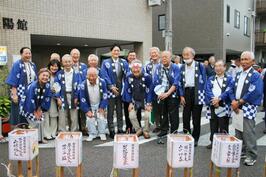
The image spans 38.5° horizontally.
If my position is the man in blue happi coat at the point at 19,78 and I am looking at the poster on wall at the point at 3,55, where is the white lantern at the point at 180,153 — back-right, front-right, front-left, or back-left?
back-right

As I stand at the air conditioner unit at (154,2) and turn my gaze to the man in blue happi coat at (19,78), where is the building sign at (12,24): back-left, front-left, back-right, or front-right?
front-right

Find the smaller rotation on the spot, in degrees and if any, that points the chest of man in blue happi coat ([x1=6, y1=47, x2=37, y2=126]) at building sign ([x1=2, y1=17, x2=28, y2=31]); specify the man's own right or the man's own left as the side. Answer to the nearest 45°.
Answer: approximately 135° to the man's own left

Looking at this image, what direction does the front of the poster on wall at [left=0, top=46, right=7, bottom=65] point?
toward the camera

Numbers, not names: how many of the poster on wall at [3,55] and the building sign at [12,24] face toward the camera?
2

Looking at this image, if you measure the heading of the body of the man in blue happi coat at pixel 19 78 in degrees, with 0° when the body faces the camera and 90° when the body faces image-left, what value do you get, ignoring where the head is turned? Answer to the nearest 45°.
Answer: approximately 315°

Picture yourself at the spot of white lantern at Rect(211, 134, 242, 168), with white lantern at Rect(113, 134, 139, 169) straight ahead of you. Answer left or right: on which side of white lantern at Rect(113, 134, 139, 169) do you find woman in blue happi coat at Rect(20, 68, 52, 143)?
right

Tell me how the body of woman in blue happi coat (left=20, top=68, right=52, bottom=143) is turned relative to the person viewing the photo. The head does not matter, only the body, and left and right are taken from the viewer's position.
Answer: facing the viewer and to the right of the viewer

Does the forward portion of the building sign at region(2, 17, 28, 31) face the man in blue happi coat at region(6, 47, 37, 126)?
yes

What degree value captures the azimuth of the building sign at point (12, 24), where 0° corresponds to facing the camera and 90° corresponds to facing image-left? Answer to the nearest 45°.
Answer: approximately 0°

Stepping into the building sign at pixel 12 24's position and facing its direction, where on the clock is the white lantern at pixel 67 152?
The white lantern is roughly at 12 o'clock from the building sign.
